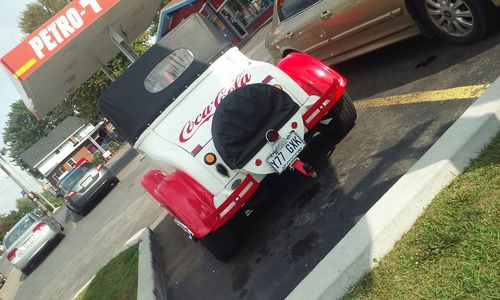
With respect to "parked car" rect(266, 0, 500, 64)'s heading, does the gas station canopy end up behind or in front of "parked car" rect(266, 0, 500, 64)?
behind

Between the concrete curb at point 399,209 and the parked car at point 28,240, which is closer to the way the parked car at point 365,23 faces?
the concrete curb

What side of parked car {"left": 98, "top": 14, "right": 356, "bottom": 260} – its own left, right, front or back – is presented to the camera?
back

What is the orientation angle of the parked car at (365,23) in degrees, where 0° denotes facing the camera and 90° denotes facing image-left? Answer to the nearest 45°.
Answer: approximately 315°

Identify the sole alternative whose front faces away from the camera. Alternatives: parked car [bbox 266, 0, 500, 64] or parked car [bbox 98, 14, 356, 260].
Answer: parked car [bbox 98, 14, 356, 260]
